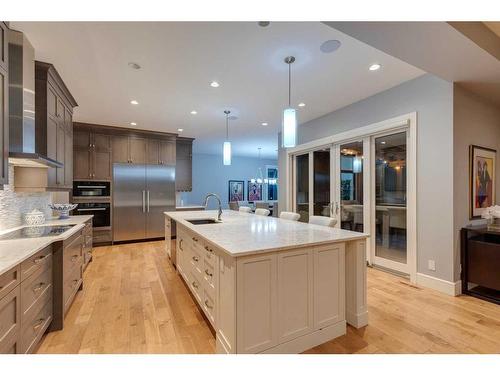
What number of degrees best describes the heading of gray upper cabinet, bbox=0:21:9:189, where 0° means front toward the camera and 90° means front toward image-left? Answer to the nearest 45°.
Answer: approximately 270°

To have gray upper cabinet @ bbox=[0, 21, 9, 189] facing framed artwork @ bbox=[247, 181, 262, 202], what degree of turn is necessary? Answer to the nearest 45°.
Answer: approximately 45° to its left

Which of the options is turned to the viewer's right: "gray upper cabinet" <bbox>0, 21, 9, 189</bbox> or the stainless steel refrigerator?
the gray upper cabinet

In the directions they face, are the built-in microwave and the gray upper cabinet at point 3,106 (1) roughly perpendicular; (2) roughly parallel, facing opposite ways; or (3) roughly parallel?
roughly perpendicular

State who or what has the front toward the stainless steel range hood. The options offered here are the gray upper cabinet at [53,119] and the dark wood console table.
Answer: the dark wood console table

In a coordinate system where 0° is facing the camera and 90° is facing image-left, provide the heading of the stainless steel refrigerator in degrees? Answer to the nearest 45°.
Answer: approximately 0°

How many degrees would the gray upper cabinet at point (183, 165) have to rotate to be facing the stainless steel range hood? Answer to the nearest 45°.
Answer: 0° — it already faces it

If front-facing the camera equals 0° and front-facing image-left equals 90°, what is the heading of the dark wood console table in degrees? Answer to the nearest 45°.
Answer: approximately 45°
